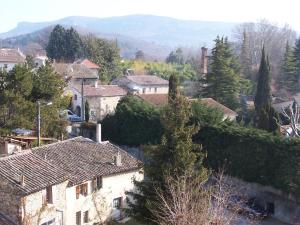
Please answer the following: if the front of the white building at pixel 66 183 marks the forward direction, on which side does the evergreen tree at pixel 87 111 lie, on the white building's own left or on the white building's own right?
on the white building's own left

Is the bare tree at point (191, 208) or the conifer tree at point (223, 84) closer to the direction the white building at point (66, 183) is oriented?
the bare tree

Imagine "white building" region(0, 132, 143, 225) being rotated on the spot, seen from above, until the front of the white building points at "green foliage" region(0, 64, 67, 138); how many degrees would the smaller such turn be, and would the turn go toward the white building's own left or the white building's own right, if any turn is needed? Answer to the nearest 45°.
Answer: approximately 135° to the white building's own left

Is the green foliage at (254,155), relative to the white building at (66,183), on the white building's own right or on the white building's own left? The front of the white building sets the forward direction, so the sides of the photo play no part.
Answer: on the white building's own left

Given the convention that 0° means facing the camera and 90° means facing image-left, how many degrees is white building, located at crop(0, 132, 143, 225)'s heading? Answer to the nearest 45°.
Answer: approximately 315°

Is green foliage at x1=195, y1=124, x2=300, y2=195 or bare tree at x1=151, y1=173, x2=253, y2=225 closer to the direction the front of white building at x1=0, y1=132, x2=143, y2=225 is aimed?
the bare tree

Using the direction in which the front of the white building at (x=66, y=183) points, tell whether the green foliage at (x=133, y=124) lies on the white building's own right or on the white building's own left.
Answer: on the white building's own left
